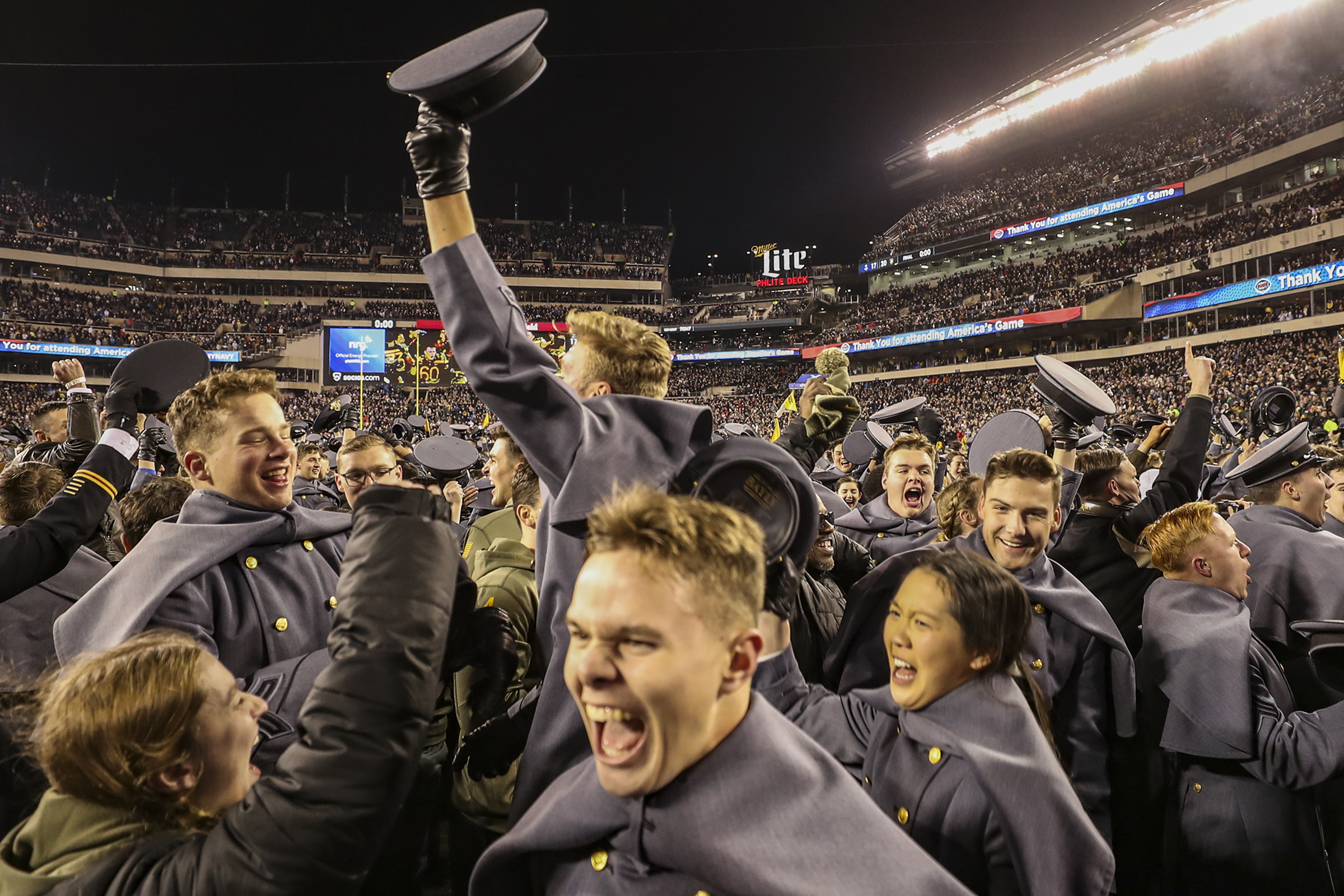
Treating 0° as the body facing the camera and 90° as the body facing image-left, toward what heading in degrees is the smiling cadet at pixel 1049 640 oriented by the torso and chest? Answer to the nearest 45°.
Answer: approximately 0°

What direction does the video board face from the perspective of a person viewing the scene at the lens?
facing the viewer

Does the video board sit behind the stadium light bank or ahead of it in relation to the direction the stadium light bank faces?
ahead

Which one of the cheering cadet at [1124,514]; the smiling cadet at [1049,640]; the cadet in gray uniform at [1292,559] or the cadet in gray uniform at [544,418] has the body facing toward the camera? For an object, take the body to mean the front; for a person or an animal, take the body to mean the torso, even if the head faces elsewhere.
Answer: the smiling cadet at [1049,640]

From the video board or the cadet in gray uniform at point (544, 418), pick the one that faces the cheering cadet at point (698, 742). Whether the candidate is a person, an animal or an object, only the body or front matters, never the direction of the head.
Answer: the video board

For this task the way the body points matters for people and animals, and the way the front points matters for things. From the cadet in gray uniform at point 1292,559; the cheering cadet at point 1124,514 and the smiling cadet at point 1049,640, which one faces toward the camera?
the smiling cadet at point 1049,640

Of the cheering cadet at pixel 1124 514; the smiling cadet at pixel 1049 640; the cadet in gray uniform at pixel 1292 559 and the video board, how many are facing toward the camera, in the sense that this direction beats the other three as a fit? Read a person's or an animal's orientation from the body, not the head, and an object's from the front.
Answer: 2

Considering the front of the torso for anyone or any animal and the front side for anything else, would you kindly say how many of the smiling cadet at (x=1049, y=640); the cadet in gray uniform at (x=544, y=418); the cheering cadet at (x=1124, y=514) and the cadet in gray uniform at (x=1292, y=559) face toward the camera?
1

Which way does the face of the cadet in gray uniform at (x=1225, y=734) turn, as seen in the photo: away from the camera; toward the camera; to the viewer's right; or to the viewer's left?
to the viewer's right

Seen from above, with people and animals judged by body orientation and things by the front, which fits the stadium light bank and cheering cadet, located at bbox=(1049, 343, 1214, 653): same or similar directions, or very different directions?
very different directions

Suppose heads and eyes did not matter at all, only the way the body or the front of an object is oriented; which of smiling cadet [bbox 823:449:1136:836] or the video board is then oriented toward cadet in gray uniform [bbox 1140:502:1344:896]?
the video board

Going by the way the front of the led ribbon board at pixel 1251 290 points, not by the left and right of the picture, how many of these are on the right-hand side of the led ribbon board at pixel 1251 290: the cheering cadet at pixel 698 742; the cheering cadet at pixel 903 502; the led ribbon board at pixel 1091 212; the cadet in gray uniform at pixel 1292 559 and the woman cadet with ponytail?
1

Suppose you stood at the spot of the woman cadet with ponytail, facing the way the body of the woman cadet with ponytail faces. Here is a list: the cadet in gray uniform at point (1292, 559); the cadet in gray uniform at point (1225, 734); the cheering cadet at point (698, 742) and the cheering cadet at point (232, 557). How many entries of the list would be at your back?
2

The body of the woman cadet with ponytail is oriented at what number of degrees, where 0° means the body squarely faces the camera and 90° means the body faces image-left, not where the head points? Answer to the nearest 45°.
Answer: approximately 45°

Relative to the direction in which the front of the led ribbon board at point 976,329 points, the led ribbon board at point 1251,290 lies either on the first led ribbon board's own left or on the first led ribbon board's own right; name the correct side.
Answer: on the first led ribbon board's own left

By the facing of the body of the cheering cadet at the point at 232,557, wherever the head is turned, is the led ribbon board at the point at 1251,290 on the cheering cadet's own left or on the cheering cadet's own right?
on the cheering cadet's own left

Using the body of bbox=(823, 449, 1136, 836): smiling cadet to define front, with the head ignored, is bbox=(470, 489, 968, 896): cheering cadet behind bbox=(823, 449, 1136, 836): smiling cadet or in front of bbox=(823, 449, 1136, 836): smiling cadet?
in front

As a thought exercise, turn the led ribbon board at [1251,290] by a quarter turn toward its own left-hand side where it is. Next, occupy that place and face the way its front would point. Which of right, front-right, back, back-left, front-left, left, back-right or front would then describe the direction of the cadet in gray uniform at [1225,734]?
front-right
